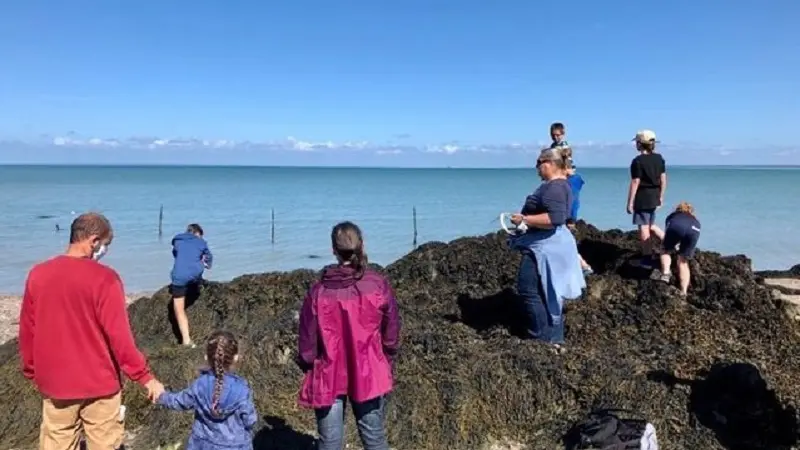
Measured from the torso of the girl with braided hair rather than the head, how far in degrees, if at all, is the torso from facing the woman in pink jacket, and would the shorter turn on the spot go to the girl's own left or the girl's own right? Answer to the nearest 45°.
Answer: approximately 90° to the girl's own right

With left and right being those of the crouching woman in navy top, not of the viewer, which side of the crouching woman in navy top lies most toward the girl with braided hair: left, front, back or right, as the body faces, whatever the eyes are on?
back

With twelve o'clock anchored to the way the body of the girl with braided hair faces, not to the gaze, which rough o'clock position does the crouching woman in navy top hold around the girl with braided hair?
The crouching woman in navy top is roughly at 2 o'clock from the girl with braided hair.

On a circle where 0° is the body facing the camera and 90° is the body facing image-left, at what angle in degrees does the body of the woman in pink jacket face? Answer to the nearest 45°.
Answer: approximately 180°

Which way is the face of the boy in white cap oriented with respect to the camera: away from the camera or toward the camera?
away from the camera

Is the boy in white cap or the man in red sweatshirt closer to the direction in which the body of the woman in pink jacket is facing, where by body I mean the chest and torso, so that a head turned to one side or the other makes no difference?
the boy in white cap

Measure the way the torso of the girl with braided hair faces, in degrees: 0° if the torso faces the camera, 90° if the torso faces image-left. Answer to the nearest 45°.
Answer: approximately 180°

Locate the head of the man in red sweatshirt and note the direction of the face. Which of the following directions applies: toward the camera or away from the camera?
away from the camera

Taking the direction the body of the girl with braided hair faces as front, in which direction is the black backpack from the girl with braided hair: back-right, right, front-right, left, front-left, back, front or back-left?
right

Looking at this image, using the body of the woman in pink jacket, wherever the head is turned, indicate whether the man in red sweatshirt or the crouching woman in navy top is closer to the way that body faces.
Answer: the crouching woman in navy top

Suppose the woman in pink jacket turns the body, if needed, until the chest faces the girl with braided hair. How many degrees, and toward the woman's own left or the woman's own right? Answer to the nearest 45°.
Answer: approximately 90° to the woman's own left

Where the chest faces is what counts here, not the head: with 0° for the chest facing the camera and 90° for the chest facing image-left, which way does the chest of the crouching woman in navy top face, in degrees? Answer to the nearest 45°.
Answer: approximately 180°
